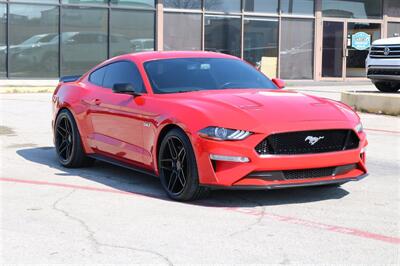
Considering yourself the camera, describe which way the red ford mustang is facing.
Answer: facing the viewer and to the right of the viewer

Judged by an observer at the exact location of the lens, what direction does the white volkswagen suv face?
facing the viewer and to the left of the viewer

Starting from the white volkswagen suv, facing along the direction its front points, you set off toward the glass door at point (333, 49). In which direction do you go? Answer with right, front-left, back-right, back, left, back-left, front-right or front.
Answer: back-right

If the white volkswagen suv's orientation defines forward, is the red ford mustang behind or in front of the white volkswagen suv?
in front

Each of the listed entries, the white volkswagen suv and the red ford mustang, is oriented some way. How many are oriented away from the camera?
0

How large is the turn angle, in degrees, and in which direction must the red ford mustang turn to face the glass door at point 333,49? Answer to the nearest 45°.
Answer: approximately 135° to its left

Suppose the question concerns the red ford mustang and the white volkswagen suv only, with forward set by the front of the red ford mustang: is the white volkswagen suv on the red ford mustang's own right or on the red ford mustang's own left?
on the red ford mustang's own left

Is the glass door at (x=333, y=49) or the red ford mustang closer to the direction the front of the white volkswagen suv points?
the red ford mustang
